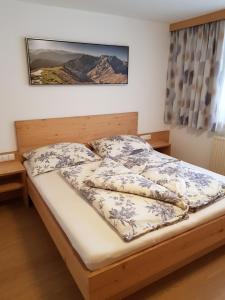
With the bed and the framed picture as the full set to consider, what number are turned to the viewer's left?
0

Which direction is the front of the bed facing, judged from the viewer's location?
facing the viewer and to the right of the viewer

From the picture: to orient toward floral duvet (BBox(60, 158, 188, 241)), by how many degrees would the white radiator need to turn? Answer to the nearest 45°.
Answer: approximately 45° to its left

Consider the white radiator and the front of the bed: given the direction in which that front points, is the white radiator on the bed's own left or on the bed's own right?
on the bed's own left

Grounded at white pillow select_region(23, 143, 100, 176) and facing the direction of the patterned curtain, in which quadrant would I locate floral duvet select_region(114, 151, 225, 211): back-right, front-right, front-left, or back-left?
front-right

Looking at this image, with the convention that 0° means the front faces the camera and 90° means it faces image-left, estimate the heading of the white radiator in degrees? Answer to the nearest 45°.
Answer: approximately 45°

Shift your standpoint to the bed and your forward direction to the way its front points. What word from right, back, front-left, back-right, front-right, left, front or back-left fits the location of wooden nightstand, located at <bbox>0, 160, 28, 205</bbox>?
back

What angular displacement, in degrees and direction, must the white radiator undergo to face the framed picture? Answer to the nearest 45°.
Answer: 0° — it already faces it
